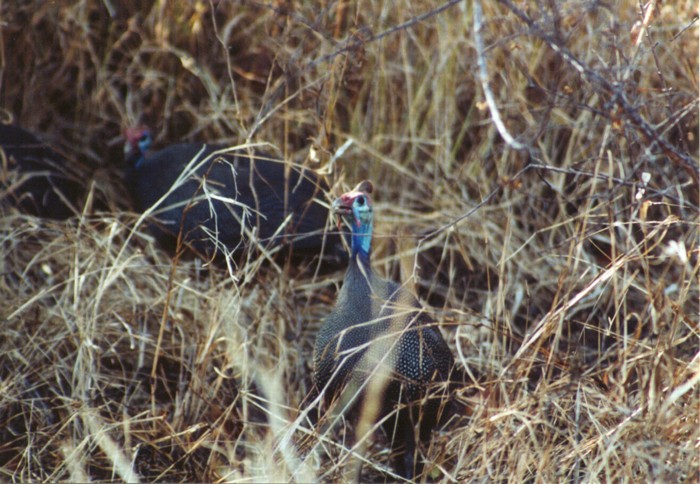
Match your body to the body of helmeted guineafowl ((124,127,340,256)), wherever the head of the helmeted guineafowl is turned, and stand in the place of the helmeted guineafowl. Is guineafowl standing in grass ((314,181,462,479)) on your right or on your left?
on your left

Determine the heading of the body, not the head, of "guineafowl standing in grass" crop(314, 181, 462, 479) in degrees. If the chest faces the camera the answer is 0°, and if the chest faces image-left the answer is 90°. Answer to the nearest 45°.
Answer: approximately 45°

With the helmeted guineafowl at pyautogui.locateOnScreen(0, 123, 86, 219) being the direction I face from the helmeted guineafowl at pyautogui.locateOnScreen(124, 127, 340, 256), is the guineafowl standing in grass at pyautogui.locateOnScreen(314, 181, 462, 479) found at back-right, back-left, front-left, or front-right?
back-left

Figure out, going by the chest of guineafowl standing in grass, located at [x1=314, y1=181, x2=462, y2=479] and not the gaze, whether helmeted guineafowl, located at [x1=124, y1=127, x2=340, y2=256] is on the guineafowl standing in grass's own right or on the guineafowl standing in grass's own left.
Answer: on the guineafowl standing in grass's own right

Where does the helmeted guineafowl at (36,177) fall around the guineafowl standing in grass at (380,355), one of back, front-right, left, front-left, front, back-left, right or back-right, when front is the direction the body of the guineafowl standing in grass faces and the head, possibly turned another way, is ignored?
right

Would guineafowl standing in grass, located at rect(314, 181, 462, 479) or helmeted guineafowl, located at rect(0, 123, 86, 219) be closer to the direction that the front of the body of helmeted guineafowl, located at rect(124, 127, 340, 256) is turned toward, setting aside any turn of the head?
the helmeted guineafowl

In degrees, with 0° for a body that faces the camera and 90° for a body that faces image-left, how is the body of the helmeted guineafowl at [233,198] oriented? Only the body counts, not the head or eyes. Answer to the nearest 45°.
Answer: approximately 90°

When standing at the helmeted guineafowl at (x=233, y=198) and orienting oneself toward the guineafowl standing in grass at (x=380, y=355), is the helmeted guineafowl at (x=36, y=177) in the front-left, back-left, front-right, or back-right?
back-right
